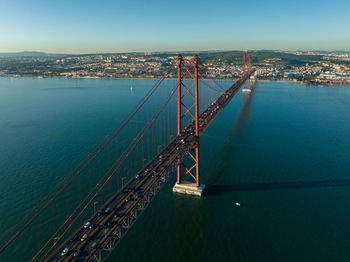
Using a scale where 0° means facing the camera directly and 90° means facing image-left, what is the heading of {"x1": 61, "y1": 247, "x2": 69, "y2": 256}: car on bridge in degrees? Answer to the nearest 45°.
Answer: approximately 45°
